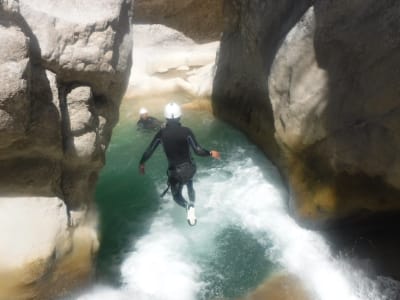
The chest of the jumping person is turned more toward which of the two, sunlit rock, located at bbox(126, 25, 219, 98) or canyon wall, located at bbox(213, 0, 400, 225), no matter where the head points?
the sunlit rock

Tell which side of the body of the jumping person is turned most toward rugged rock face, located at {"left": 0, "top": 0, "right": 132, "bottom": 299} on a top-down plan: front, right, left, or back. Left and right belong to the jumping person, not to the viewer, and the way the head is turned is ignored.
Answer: left

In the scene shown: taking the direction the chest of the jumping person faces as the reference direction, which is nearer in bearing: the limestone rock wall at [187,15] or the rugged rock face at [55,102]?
the limestone rock wall

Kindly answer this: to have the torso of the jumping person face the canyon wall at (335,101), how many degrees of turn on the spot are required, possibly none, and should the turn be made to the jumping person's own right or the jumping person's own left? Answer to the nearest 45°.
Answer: approximately 90° to the jumping person's own right

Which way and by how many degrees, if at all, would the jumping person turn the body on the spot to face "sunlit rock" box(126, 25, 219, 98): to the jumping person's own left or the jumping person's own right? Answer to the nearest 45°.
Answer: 0° — they already face it

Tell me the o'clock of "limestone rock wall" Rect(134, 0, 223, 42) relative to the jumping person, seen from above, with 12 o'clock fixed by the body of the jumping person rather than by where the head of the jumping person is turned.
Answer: The limestone rock wall is roughly at 12 o'clock from the jumping person.

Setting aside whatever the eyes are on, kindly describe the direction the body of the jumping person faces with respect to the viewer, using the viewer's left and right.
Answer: facing away from the viewer
